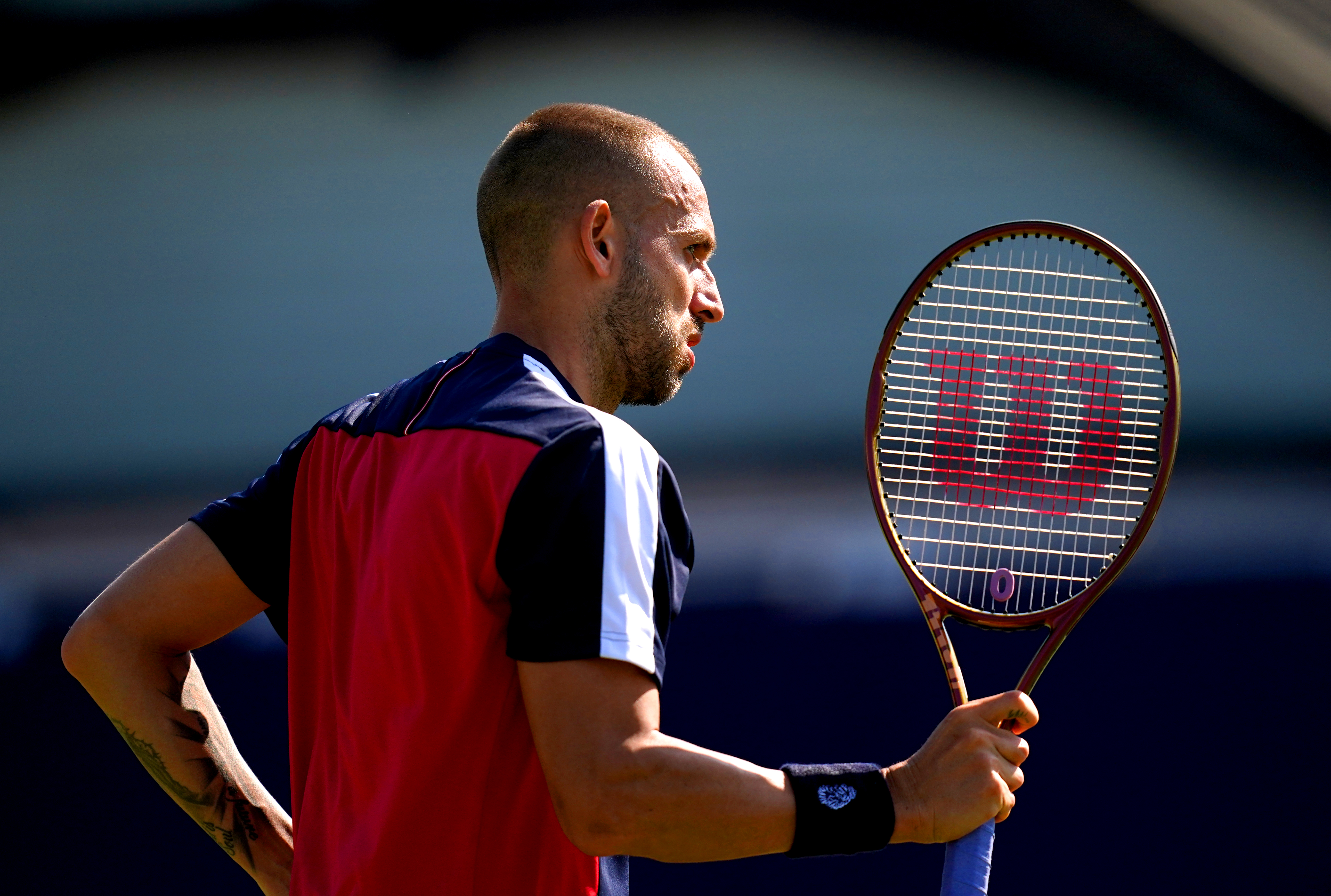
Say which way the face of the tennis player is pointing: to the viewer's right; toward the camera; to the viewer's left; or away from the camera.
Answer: to the viewer's right

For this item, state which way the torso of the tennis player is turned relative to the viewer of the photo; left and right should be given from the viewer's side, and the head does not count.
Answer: facing away from the viewer and to the right of the viewer
